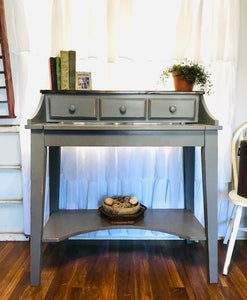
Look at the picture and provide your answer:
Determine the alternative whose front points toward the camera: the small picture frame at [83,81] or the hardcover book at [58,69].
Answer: the small picture frame

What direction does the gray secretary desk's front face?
toward the camera

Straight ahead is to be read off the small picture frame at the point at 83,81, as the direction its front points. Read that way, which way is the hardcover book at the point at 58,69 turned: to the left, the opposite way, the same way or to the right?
to the left

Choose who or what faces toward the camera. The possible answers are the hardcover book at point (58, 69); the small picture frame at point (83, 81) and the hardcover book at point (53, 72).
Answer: the small picture frame

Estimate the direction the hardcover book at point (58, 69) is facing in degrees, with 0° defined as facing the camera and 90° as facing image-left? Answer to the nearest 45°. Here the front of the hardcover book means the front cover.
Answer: approximately 270°

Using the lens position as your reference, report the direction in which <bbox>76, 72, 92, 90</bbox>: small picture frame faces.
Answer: facing the viewer

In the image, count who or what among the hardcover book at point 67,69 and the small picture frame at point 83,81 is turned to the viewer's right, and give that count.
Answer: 1

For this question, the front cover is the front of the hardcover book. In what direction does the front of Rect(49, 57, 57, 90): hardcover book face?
to the viewer's right

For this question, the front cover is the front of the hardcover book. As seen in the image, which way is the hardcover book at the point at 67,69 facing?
to the viewer's right
